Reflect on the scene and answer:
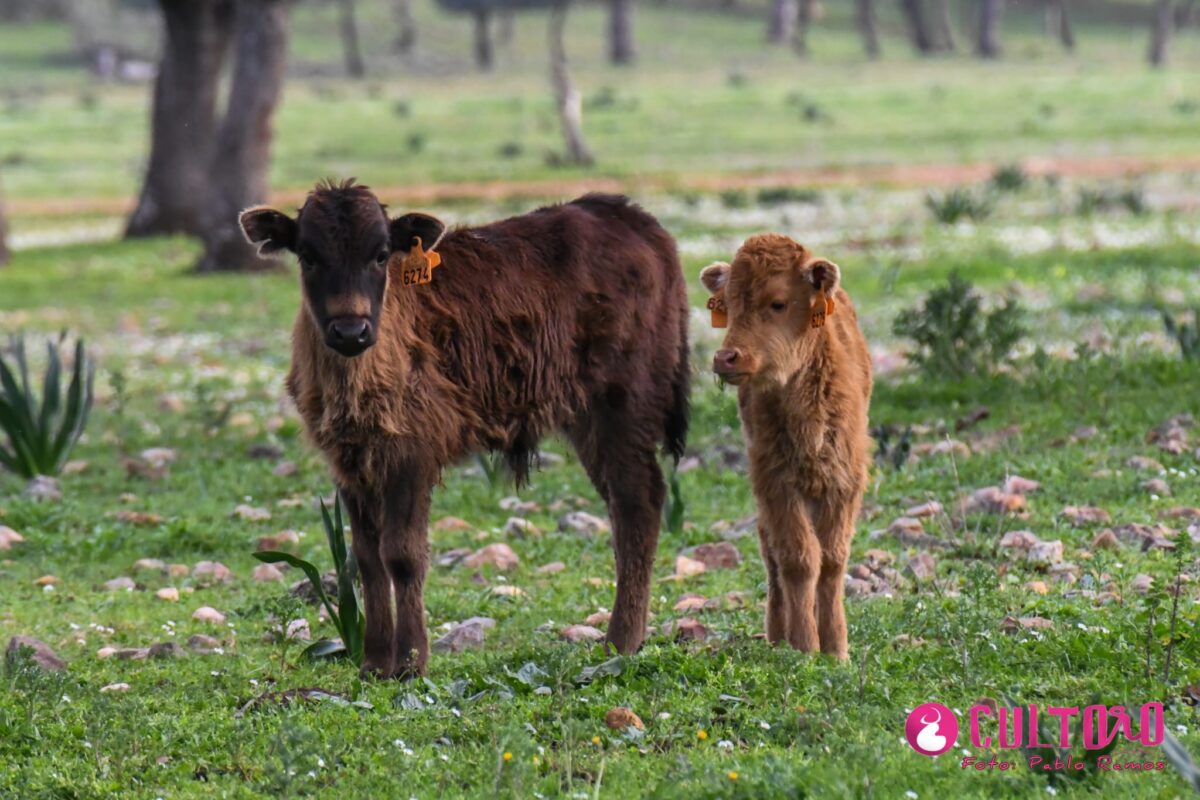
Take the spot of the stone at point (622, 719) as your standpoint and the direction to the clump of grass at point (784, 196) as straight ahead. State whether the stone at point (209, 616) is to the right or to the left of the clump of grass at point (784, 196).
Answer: left

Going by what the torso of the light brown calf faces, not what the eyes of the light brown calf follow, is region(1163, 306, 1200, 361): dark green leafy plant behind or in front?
behind

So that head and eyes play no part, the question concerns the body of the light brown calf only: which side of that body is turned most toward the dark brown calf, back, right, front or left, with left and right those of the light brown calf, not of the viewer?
right

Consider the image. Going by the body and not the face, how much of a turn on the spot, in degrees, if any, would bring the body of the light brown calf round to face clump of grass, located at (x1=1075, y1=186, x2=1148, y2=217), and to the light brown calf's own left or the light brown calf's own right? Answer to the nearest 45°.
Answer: approximately 180°

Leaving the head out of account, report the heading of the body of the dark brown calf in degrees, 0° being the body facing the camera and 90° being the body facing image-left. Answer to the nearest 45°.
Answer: approximately 45°

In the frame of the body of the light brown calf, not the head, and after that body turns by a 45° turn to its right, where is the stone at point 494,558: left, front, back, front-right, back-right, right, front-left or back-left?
right

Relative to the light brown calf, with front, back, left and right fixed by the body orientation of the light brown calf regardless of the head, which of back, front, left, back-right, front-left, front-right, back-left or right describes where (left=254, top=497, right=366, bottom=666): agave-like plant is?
right

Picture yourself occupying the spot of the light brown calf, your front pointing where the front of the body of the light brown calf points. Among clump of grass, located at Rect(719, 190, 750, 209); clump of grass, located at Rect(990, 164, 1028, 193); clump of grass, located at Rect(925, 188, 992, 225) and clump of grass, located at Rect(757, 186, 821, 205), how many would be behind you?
4

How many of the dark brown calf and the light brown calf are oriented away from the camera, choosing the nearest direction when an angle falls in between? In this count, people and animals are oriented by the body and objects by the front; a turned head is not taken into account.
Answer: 0

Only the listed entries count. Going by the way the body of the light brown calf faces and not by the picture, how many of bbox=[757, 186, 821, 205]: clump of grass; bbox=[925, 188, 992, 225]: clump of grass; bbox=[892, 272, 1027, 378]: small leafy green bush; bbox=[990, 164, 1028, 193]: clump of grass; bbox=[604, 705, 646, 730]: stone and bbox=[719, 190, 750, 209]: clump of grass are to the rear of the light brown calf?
5

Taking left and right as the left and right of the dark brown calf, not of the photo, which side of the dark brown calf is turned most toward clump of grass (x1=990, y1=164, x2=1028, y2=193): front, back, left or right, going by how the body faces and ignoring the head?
back

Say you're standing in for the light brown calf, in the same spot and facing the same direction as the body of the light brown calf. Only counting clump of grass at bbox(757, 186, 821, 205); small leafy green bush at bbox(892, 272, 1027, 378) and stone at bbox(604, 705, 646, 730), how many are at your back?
2

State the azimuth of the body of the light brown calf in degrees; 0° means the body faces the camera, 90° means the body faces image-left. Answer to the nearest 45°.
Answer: approximately 0°

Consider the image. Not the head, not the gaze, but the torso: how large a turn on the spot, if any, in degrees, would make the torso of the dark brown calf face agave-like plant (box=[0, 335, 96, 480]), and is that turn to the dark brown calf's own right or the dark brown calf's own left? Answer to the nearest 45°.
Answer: approximately 90° to the dark brown calf's own right

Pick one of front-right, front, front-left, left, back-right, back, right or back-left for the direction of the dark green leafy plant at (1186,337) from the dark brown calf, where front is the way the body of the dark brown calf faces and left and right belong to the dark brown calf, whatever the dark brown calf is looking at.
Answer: back

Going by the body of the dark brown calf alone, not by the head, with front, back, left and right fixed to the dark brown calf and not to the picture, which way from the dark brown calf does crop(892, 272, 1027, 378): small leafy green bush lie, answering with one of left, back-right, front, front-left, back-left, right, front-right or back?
back
